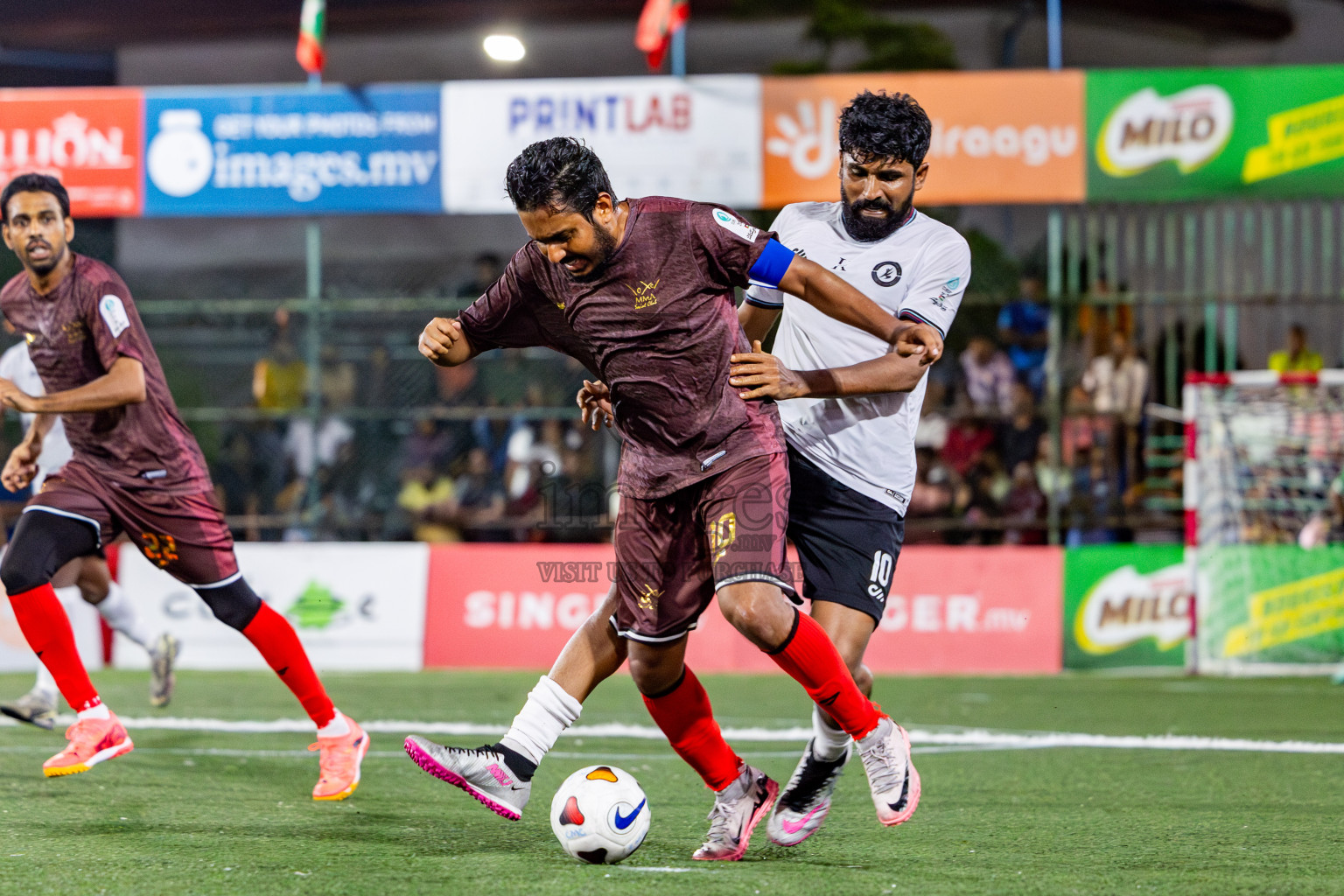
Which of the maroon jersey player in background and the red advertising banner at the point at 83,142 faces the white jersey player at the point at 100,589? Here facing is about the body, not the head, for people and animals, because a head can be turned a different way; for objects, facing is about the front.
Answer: the red advertising banner

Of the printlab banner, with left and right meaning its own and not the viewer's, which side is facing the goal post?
left

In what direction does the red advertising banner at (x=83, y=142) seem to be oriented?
toward the camera

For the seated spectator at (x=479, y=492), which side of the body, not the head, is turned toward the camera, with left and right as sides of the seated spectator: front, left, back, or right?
front

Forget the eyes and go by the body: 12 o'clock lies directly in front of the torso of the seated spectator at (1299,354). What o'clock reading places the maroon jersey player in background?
The maroon jersey player in background is roughly at 1 o'clock from the seated spectator.

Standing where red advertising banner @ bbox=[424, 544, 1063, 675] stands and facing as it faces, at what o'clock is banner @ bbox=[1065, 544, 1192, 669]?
The banner is roughly at 9 o'clock from the red advertising banner.

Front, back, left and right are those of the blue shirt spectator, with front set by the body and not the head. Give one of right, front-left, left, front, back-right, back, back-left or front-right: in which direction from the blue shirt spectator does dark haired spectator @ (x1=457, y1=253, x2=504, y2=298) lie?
right

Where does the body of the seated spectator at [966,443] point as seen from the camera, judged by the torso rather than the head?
toward the camera

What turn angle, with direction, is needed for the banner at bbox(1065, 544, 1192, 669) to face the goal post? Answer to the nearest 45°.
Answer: approximately 135° to its left

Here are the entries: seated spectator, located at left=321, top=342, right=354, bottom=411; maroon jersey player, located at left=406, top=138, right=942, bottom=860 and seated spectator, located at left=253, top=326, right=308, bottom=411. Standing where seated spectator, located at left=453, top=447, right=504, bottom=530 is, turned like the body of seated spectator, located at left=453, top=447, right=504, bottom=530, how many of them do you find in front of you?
1

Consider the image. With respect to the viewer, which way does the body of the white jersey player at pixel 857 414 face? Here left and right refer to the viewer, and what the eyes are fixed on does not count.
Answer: facing the viewer and to the left of the viewer

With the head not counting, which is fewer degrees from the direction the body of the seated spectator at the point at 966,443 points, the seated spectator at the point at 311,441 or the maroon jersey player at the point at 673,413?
the maroon jersey player
